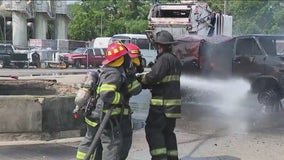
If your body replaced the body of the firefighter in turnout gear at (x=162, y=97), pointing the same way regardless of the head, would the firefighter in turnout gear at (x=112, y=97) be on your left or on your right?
on your left

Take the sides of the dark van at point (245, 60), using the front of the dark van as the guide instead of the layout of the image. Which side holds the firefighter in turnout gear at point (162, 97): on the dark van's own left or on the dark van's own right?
on the dark van's own right

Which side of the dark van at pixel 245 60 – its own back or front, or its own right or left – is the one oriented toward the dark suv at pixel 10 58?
back

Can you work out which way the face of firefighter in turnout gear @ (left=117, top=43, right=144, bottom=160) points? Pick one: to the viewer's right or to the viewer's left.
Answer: to the viewer's right
